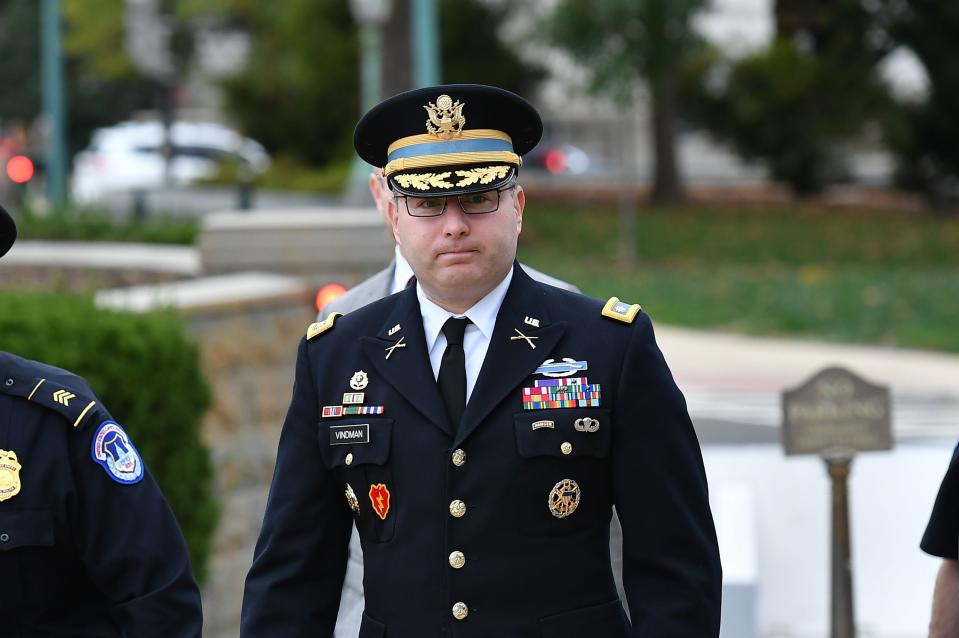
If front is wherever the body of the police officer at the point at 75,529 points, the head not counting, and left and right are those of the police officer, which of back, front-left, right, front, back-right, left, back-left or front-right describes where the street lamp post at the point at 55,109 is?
back-right

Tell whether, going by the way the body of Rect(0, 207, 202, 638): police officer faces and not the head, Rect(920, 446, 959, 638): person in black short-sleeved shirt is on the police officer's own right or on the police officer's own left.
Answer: on the police officer's own left

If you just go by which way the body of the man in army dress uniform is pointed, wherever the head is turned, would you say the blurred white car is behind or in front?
behind

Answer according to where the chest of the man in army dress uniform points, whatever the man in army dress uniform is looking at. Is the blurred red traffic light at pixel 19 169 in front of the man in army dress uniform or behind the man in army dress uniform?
behind

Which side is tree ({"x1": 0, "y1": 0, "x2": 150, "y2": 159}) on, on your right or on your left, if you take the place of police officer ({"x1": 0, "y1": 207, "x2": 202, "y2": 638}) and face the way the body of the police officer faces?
on your right

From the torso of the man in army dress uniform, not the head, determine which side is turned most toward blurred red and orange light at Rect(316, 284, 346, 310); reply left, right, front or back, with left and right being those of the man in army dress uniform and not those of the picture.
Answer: back

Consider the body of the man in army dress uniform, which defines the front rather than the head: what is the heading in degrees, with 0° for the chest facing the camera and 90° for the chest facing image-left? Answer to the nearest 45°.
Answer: approximately 0°
